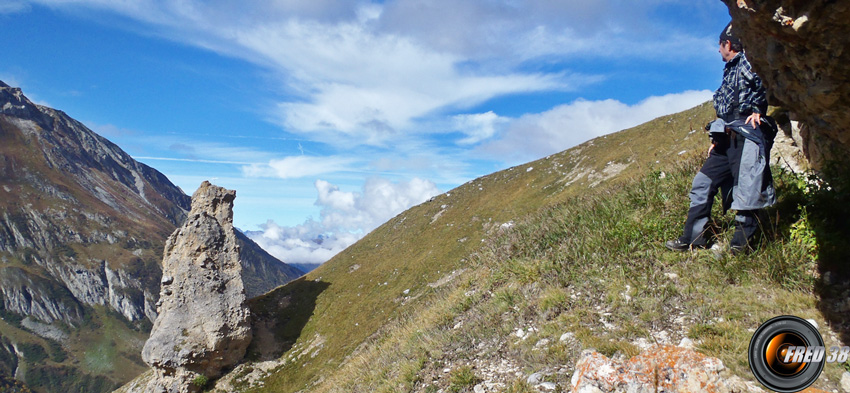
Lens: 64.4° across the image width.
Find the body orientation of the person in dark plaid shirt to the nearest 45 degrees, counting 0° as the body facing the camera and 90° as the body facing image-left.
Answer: approximately 45°

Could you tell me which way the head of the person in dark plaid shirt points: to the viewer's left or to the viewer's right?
to the viewer's left

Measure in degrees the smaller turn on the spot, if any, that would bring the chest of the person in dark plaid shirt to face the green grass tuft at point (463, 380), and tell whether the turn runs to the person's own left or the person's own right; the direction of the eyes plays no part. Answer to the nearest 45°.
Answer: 0° — they already face it

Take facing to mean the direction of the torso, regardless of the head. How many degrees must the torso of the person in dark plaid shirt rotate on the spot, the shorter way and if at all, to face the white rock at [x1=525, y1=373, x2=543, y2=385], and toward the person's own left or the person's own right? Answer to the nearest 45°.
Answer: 0° — they already face it

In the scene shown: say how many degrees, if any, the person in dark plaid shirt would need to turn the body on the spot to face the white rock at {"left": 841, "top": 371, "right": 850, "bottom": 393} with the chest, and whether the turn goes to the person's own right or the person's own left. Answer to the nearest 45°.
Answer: approximately 45° to the person's own left
